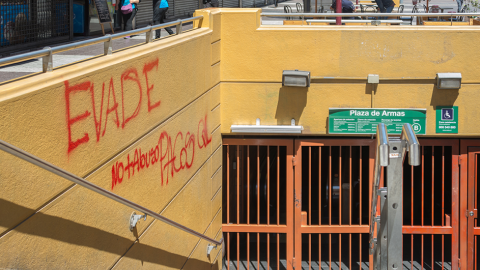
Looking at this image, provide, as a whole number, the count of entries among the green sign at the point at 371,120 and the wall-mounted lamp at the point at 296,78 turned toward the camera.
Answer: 2

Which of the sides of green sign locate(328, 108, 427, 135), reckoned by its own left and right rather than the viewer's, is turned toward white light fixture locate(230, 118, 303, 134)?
right

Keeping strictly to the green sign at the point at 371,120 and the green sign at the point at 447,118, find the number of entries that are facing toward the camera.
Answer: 2

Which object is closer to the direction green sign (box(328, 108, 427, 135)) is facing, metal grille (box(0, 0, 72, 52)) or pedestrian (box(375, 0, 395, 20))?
the metal grille

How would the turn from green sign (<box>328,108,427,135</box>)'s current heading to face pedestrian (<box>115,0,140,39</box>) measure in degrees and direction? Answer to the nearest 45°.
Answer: approximately 90° to its right

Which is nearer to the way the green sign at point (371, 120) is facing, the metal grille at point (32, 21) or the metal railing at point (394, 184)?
the metal railing
